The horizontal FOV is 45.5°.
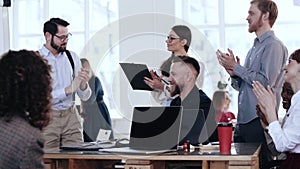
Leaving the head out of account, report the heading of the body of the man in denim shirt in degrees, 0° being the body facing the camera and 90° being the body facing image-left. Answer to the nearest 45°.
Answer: approximately 90°

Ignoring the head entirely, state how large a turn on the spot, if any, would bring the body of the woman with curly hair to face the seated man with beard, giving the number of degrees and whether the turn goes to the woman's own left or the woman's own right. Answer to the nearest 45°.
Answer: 0° — they already face them

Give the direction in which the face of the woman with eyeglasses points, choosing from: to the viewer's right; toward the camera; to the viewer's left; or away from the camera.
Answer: to the viewer's left

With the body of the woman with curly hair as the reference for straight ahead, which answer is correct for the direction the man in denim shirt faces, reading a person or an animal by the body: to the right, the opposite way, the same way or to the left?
to the left
